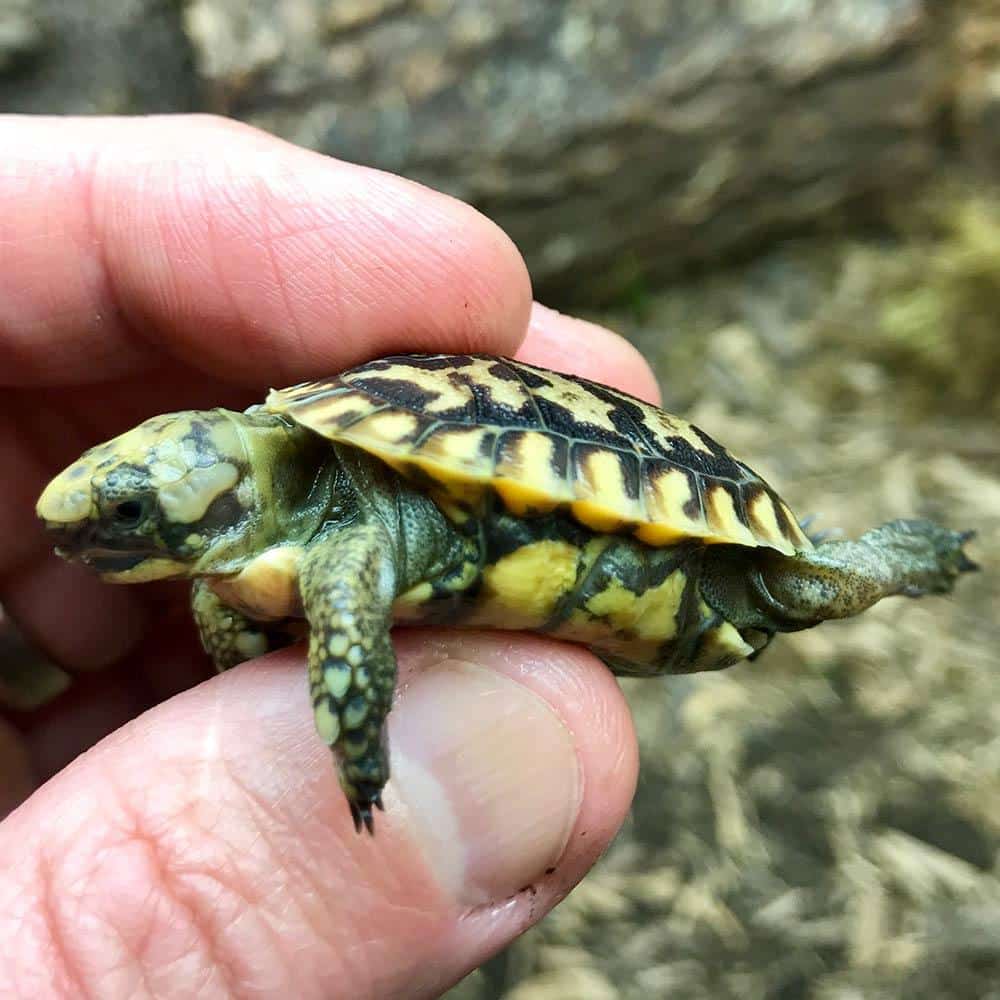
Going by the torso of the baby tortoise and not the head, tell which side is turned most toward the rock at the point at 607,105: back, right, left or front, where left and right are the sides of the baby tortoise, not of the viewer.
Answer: right

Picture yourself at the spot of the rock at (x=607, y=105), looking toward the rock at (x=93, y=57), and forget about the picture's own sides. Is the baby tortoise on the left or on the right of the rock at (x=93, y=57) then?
left

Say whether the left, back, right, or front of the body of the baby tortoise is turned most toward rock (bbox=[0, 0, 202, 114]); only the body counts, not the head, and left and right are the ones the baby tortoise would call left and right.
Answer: right

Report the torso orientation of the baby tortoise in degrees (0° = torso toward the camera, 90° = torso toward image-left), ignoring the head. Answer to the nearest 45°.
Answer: approximately 90°
